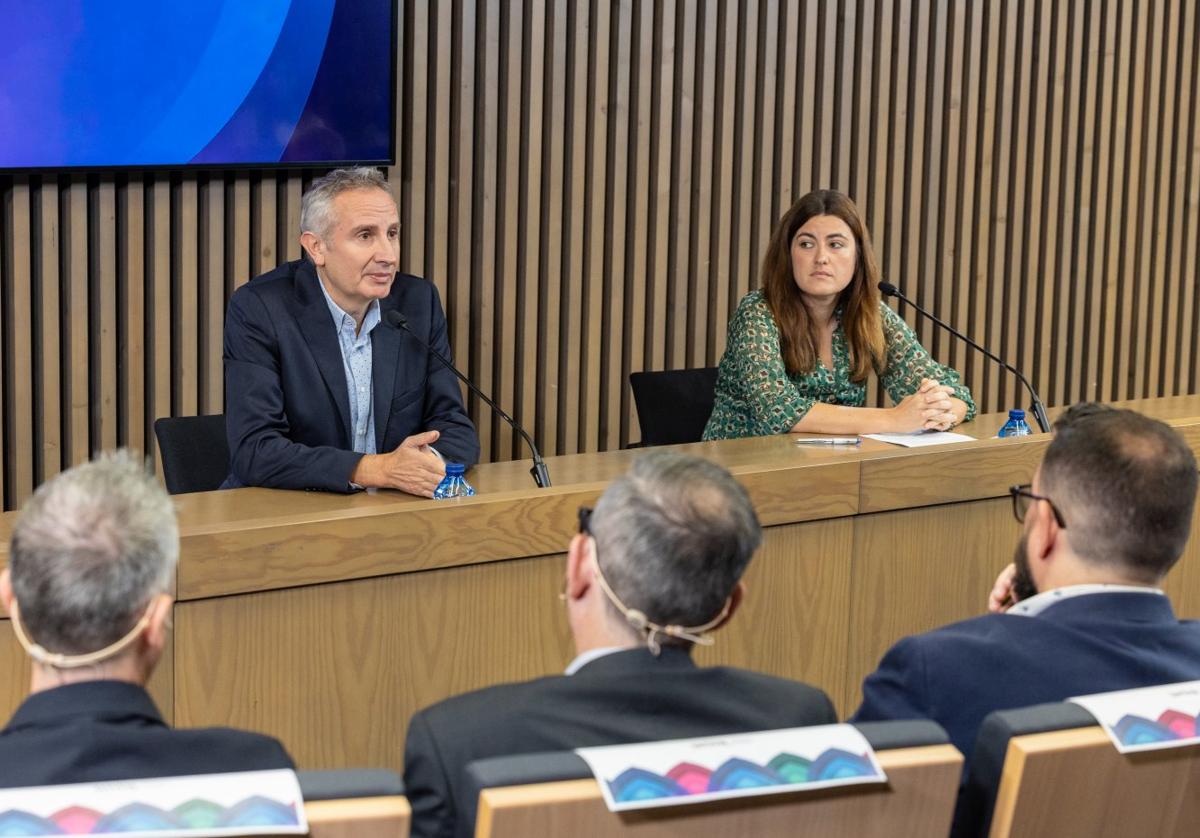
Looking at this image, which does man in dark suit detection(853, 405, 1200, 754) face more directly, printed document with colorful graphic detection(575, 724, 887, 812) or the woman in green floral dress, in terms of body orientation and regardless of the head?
the woman in green floral dress

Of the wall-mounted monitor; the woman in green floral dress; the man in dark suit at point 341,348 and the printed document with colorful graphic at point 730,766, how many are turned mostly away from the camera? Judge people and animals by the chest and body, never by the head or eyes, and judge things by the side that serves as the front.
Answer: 0

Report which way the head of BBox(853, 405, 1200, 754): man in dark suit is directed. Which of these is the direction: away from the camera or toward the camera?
away from the camera

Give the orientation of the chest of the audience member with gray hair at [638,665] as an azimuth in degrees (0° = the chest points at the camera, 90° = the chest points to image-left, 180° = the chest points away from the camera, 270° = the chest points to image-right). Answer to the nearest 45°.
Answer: approximately 135°

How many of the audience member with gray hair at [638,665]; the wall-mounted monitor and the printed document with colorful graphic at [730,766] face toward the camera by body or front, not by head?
2

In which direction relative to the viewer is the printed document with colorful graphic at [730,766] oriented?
toward the camera

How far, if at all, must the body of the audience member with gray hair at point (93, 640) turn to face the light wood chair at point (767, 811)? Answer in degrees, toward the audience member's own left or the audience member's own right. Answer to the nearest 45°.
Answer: approximately 90° to the audience member's own right

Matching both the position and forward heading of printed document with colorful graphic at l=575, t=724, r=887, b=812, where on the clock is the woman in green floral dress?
The woman in green floral dress is roughly at 6 o'clock from the printed document with colorful graphic.

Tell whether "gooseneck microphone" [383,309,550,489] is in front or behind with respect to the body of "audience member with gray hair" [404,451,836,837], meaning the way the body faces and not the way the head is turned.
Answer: in front

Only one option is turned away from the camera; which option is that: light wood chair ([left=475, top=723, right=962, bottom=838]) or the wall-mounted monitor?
the light wood chair

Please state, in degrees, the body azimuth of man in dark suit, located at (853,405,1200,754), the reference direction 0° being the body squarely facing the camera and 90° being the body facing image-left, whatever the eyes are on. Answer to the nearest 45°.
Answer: approximately 135°

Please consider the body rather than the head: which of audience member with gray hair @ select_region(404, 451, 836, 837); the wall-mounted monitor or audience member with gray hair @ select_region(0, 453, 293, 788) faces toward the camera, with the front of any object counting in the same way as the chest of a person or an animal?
the wall-mounted monitor

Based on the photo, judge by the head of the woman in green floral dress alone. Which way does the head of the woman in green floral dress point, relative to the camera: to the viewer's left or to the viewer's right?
to the viewer's left

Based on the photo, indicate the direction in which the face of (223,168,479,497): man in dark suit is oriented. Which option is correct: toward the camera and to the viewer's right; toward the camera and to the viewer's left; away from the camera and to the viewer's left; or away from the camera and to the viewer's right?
toward the camera and to the viewer's right

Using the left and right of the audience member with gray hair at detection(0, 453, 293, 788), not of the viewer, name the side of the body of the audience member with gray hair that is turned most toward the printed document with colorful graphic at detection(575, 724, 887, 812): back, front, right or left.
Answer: right

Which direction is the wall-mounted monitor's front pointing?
toward the camera

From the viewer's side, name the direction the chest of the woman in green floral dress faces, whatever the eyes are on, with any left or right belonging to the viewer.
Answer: facing the viewer and to the right of the viewer
